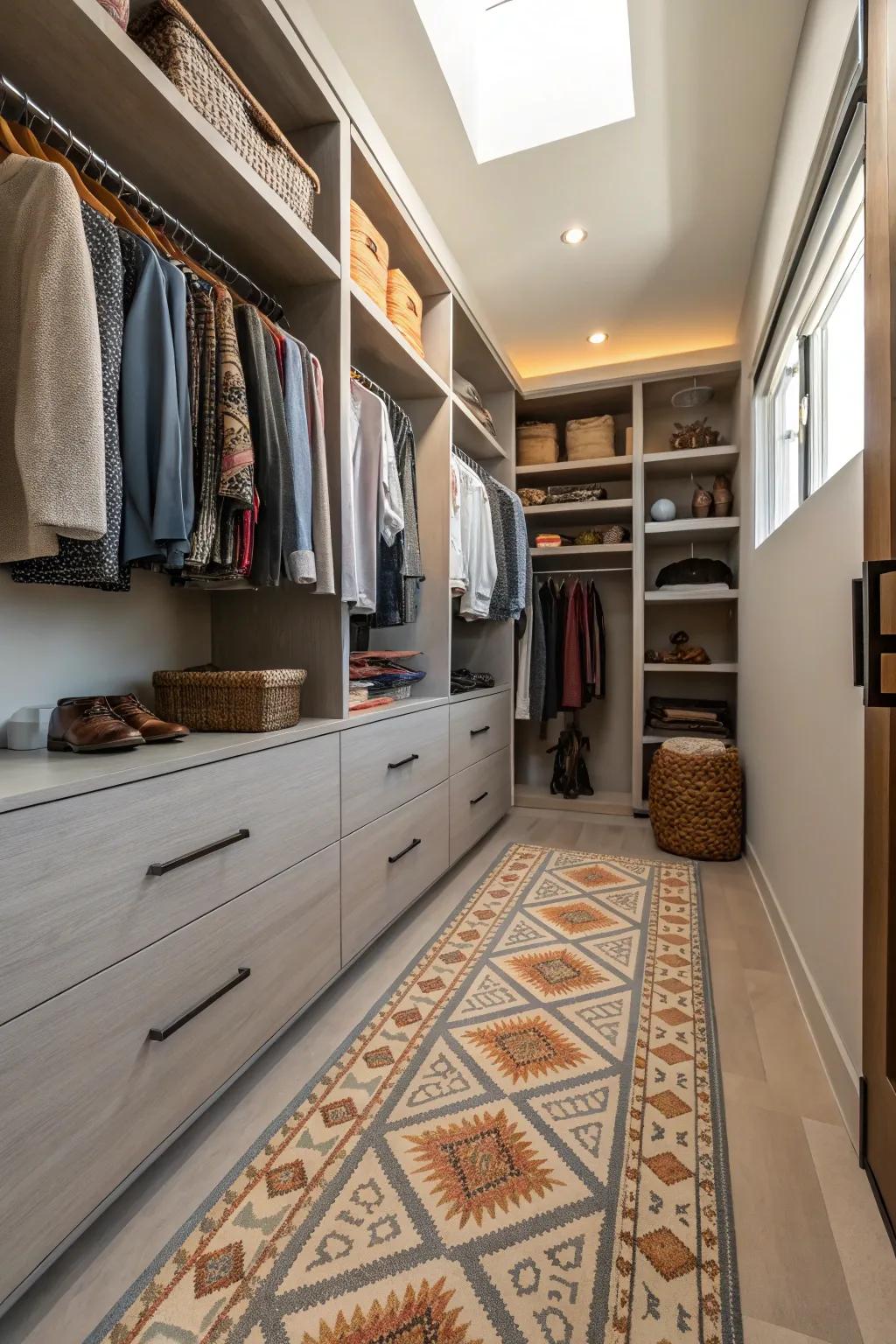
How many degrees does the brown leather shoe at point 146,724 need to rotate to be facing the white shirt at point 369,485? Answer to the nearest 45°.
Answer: approximately 45° to its left

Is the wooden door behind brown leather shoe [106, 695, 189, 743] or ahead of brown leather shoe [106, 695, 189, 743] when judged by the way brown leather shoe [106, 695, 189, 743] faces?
ahead

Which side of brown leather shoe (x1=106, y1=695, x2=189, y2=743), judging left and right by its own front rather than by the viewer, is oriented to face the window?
front

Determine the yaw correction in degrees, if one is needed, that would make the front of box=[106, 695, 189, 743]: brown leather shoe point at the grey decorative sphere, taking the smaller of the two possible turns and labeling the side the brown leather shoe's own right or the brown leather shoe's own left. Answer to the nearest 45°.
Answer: approximately 45° to the brown leather shoe's own left

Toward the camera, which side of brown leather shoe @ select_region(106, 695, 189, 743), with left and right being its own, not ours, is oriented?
right
